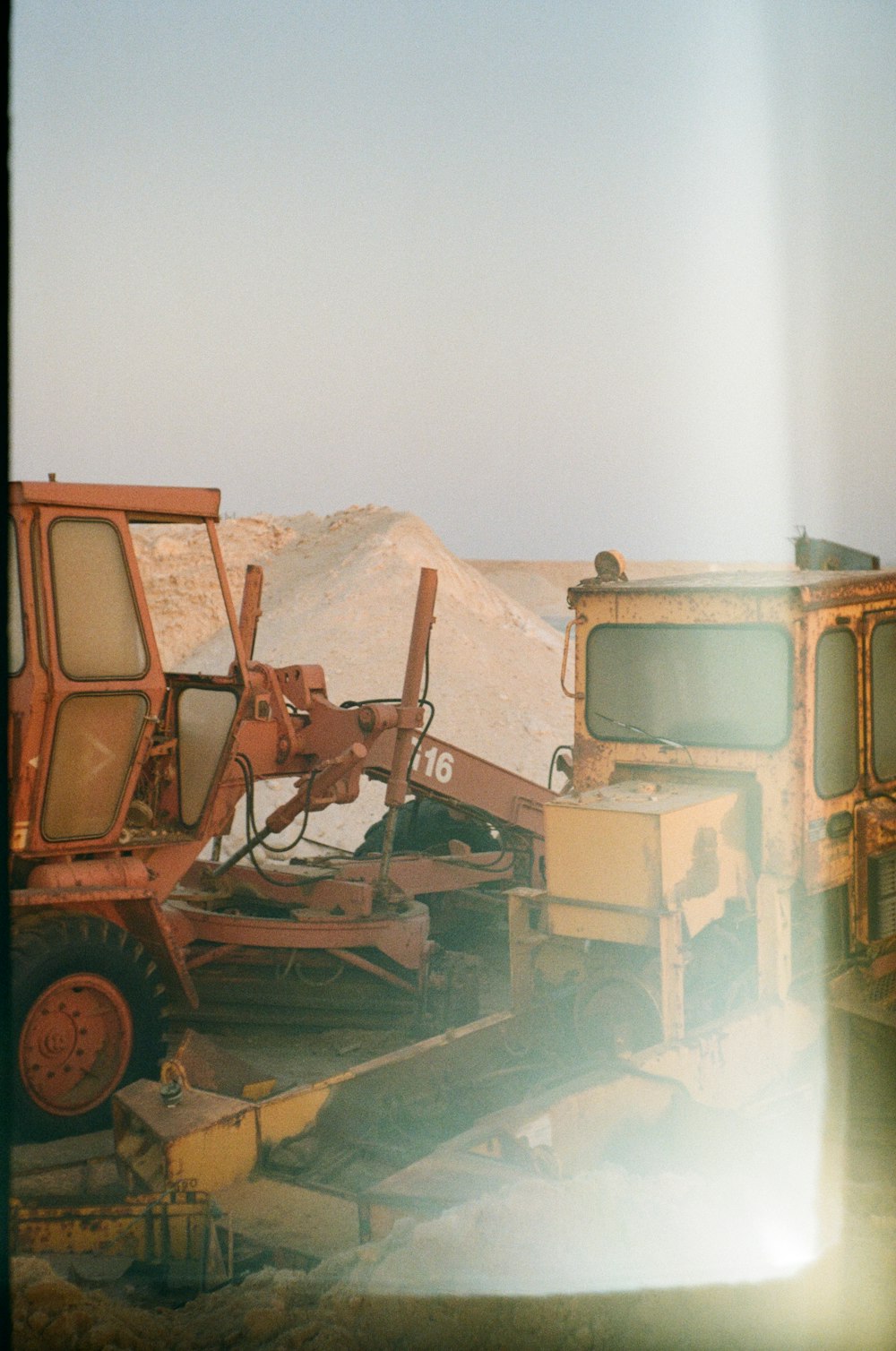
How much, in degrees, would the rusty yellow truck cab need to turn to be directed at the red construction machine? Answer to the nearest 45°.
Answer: approximately 45° to its right

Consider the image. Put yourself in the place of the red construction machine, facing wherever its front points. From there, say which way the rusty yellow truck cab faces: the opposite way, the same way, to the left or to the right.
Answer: the opposite way

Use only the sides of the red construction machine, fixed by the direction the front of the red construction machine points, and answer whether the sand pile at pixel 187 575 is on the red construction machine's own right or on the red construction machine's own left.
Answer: on the red construction machine's own left

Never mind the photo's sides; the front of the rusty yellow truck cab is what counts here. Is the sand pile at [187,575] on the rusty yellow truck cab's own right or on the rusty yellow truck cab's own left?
on the rusty yellow truck cab's own right

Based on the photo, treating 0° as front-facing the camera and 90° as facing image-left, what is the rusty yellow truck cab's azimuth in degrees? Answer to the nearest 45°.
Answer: approximately 45°

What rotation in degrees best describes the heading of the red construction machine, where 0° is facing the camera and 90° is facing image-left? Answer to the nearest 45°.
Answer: approximately 225°

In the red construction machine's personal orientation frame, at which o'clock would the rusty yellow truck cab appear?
The rusty yellow truck cab is roughly at 2 o'clock from the red construction machine.
